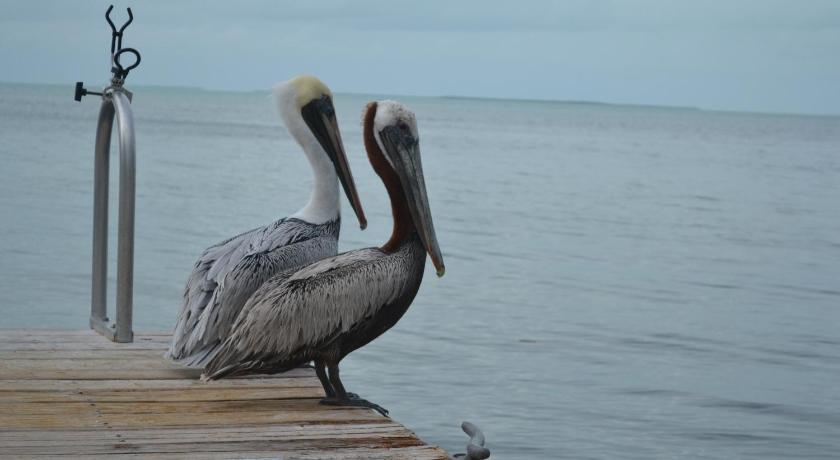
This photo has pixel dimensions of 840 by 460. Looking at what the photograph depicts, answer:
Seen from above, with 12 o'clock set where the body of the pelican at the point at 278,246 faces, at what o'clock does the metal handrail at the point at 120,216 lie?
The metal handrail is roughly at 7 o'clock from the pelican.

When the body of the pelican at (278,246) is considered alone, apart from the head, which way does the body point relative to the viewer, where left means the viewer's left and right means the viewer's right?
facing to the right of the viewer

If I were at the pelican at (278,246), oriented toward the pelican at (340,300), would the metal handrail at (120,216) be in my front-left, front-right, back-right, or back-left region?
back-right

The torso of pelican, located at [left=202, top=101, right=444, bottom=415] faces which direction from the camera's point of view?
to the viewer's right

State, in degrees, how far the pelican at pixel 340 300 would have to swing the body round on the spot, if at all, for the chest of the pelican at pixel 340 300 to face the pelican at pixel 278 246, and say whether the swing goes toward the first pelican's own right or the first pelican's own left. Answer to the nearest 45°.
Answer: approximately 135° to the first pelican's own left

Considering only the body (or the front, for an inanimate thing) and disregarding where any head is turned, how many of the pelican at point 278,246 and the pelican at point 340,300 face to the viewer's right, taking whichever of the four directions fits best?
2
